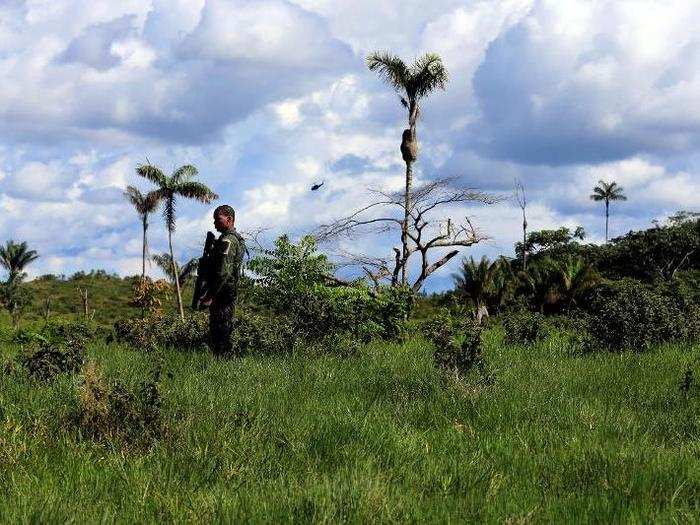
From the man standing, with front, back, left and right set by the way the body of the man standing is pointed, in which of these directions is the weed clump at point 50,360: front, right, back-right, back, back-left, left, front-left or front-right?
front-left

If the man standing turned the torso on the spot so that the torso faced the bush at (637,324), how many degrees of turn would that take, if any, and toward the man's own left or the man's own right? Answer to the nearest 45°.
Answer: approximately 180°

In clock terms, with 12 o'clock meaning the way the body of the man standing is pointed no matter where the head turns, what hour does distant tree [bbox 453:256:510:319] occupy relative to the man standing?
The distant tree is roughly at 4 o'clock from the man standing.

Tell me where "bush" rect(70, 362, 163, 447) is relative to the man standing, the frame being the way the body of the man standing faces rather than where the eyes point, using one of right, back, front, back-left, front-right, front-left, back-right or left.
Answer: left

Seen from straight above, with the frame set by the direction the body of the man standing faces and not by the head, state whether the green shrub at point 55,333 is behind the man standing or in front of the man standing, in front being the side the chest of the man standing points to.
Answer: in front

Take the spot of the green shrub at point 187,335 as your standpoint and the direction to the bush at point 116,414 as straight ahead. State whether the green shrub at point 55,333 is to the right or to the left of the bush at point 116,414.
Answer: right

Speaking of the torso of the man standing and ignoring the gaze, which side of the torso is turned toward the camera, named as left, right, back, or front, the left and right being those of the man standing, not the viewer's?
left

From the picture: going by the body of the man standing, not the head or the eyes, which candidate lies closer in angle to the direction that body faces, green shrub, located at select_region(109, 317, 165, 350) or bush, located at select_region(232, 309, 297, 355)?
the green shrub
